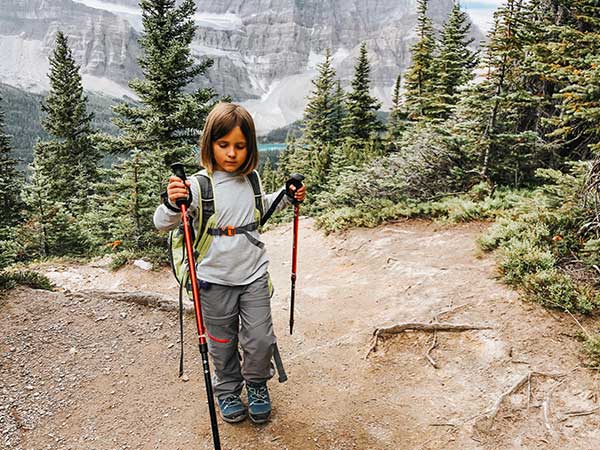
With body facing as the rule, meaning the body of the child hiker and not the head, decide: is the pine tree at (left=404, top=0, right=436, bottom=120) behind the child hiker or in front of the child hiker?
behind

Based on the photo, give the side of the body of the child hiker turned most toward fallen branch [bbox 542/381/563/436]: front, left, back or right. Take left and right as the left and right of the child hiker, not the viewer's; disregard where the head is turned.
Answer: left

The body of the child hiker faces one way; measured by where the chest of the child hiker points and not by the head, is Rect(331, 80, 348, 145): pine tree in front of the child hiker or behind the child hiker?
behind

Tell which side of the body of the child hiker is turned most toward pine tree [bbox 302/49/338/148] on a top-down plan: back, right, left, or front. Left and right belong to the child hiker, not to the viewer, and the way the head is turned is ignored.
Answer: back

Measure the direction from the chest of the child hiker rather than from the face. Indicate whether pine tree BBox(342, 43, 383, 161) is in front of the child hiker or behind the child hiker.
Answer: behind

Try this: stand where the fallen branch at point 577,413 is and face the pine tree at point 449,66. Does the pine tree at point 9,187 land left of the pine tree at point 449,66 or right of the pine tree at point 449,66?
left

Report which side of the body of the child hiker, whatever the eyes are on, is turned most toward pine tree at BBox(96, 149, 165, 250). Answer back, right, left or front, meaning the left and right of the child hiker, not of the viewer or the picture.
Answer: back

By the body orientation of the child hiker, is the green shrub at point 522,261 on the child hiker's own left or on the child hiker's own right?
on the child hiker's own left

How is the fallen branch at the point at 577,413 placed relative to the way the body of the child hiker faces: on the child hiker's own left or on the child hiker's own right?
on the child hiker's own left

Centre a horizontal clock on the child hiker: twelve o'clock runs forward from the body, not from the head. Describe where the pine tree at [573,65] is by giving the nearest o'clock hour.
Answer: The pine tree is roughly at 8 o'clock from the child hiker.

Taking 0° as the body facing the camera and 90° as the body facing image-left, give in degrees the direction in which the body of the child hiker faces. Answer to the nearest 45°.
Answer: approximately 0°

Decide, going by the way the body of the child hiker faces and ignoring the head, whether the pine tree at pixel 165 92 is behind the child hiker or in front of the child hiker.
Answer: behind
